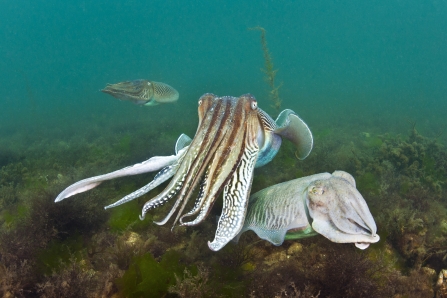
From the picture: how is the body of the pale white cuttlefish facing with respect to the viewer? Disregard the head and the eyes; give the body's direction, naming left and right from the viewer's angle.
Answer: facing the viewer and to the right of the viewer

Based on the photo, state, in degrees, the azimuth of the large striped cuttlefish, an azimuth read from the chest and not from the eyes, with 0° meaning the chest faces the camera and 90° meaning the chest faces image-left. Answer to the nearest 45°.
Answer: approximately 45°

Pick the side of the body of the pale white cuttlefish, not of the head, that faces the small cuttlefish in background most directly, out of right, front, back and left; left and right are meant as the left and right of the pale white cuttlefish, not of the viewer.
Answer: back

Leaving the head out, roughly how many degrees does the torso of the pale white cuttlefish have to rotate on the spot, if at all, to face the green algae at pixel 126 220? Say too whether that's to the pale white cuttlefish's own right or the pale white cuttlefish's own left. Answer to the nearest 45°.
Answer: approximately 135° to the pale white cuttlefish's own right
